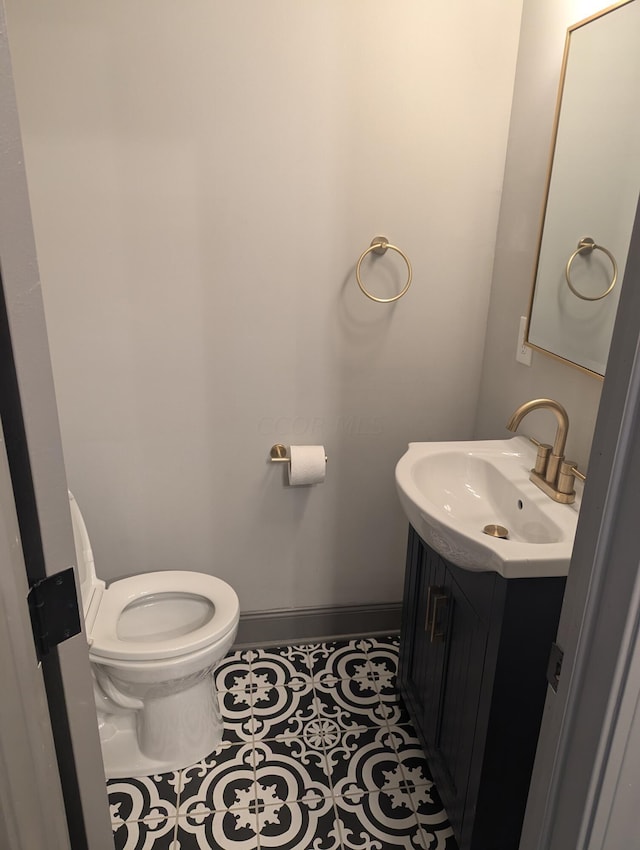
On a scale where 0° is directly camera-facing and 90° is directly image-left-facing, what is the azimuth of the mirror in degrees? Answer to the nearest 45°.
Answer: approximately 45°

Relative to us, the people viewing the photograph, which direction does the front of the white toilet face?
facing to the right of the viewer

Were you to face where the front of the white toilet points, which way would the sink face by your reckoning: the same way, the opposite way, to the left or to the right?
the opposite way

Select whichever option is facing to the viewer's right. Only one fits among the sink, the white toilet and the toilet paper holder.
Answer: the white toilet

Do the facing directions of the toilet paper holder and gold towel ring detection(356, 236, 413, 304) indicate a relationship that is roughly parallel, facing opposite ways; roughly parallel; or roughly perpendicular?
roughly parallel

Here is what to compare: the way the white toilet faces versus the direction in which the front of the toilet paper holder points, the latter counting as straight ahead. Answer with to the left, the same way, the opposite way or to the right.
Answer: to the left

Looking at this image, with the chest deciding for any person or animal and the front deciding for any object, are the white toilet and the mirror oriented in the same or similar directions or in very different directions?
very different directions

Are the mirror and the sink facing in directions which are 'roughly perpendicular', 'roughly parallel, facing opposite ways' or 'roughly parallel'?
roughly parallel

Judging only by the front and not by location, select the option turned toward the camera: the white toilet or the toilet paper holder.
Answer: the toilet paper holder

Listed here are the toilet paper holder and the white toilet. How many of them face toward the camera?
1

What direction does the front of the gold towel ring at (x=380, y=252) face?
toward the camera

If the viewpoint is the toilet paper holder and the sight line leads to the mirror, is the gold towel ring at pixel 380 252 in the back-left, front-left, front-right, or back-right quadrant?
front-left

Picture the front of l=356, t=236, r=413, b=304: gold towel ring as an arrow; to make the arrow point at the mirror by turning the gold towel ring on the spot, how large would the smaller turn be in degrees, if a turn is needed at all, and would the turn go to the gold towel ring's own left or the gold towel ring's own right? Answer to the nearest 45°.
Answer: approximately 45° to the gold towel ring's own left

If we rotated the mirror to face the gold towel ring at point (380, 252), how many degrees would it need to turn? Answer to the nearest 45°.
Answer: approximately 45° to its right

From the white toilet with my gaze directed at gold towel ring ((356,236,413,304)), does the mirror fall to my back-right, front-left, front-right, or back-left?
front-right

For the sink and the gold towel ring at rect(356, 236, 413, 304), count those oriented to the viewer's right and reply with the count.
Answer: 0

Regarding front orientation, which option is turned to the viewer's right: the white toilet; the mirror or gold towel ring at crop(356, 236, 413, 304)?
the white toilet
